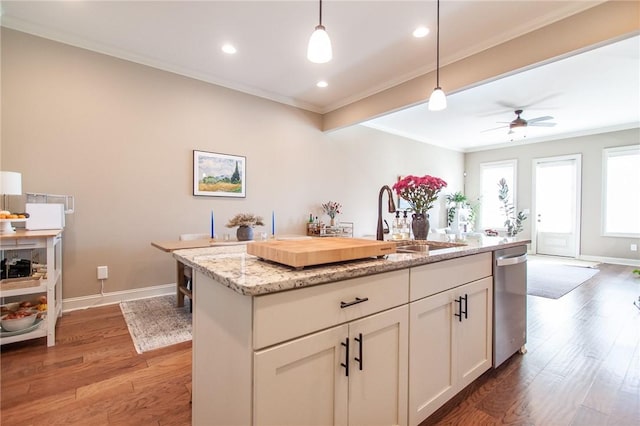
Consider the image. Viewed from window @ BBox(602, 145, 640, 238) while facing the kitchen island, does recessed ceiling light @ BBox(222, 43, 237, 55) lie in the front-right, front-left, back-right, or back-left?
front-right

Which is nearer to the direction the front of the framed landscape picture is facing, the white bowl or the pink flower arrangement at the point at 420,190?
the pink flower arrangement

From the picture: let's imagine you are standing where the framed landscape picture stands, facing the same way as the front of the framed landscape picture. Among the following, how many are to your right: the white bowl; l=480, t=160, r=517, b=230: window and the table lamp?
2

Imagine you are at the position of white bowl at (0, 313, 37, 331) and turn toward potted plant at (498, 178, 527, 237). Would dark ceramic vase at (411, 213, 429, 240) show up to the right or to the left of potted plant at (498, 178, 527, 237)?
right

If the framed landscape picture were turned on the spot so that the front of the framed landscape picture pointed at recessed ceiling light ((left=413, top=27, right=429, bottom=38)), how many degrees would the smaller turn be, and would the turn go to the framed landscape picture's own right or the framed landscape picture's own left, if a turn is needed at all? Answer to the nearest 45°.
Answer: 0° — it already faces it

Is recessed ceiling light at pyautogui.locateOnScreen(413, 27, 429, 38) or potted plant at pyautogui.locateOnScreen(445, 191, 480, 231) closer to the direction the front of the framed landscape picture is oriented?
the recessed ceiling light

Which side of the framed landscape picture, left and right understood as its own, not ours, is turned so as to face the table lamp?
right

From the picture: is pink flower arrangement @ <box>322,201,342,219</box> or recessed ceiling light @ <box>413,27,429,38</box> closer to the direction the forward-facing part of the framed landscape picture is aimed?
the recessed ceiling light

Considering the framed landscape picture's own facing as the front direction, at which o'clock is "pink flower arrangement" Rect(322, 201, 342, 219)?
The pink flower arrangement is roughly at 10 o'clock from the framed landscape picture.

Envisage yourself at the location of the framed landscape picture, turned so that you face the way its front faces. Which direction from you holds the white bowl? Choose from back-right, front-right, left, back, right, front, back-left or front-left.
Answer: right

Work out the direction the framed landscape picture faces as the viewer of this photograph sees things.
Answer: facing the viewer and to the right of the viewer

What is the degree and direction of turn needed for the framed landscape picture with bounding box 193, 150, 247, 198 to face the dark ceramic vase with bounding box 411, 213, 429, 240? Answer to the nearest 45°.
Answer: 0° — it already faces it

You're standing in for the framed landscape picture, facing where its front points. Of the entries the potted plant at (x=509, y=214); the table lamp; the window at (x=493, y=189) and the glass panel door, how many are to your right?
1
